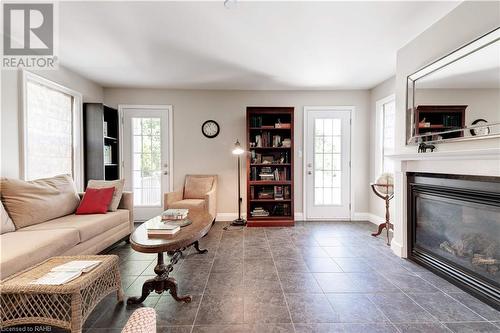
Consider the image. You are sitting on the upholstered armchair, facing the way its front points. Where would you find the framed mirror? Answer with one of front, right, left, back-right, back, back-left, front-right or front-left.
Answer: left

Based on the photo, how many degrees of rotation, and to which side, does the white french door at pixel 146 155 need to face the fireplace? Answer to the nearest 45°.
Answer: approximately 45° to its left

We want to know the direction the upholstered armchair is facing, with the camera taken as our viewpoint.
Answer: facing the viewer and to the left of the viewer

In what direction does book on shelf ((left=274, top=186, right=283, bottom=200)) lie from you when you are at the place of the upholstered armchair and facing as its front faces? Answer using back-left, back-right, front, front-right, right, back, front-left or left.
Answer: back-left

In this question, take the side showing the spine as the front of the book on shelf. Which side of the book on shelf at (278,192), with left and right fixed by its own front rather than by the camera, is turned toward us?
front

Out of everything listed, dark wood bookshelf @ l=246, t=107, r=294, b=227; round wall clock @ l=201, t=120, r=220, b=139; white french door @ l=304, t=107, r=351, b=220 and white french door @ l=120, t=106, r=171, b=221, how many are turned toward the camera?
4

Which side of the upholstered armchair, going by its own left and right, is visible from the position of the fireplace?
left

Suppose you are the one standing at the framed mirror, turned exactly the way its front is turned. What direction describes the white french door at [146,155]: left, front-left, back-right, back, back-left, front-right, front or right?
front-right

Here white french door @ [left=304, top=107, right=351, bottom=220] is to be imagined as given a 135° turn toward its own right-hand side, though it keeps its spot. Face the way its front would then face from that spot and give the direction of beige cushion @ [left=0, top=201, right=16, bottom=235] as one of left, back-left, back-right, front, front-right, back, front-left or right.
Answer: left

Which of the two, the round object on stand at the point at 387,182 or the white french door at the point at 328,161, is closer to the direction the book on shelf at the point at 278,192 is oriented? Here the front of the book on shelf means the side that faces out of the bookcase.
the round object on stand

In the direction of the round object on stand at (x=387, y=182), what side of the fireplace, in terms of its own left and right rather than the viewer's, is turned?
right

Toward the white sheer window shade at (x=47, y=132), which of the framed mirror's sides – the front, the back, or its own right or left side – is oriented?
front

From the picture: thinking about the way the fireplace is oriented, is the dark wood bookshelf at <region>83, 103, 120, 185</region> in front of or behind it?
in front

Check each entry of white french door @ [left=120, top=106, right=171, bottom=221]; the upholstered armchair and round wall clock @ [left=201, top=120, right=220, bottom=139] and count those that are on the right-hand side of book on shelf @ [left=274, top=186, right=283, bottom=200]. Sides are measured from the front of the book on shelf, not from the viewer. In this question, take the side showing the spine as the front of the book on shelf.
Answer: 3

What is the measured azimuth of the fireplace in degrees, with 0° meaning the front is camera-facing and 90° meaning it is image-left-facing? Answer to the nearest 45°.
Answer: approximately 45°

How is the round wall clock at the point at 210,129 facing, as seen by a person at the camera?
facing the viewer

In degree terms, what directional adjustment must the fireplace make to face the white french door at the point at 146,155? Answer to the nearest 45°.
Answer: approximately 45° to its right

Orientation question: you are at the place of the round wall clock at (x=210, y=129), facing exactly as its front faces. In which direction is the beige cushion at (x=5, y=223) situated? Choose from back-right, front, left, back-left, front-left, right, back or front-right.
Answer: front-right
